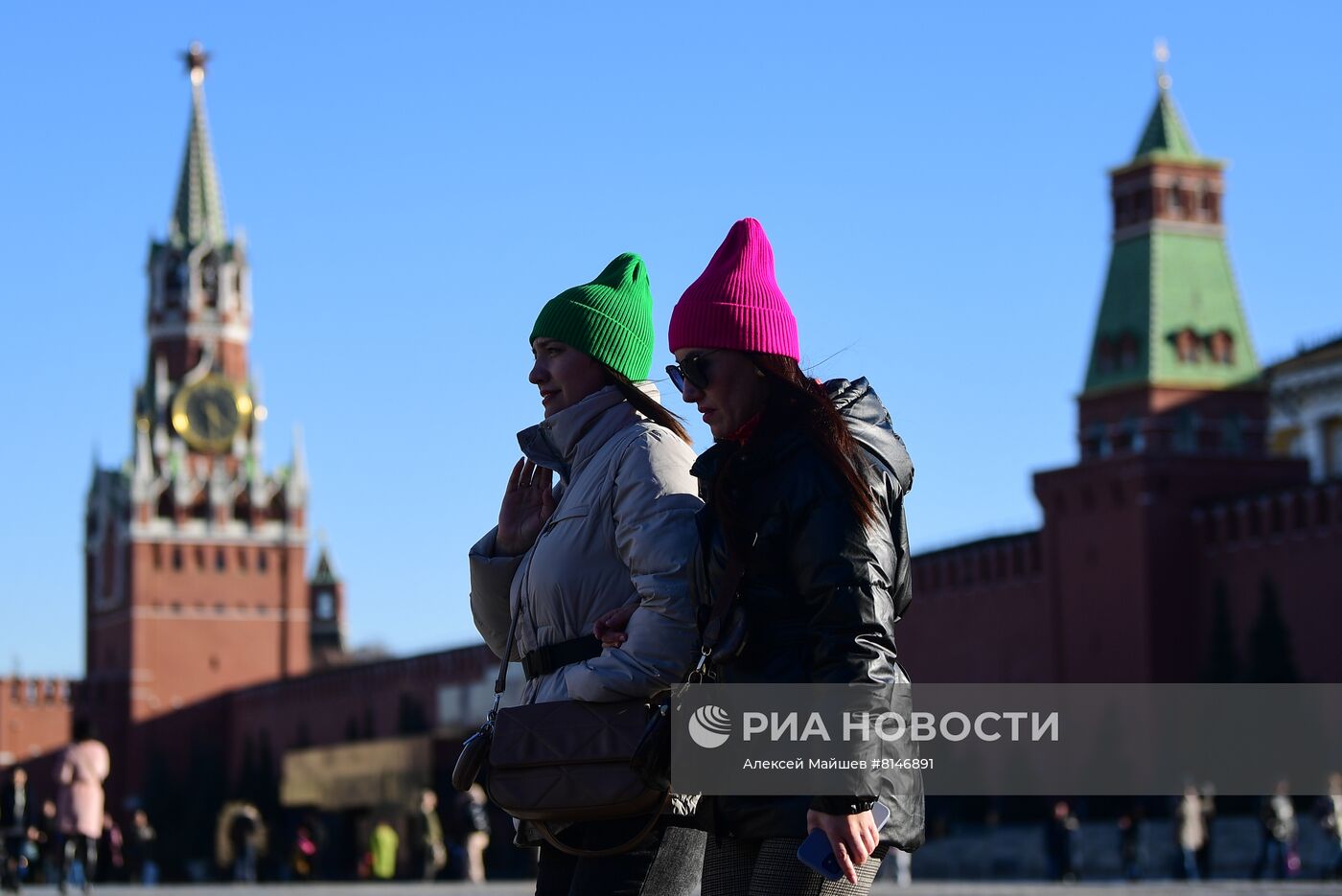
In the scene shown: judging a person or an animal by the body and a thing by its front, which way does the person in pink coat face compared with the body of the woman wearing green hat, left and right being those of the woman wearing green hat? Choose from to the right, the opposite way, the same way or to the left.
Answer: to the right

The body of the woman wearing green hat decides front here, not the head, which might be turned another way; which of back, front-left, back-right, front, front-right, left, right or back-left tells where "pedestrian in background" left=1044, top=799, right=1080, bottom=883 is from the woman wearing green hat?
right

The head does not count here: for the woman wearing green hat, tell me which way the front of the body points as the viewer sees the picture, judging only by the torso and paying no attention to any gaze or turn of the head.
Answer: to the viewer's left

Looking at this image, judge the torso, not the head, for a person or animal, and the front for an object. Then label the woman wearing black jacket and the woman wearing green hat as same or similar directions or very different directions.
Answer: same or similar directions

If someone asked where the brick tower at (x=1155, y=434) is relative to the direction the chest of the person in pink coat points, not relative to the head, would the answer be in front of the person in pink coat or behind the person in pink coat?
in front

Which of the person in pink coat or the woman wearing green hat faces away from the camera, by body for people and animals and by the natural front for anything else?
the person in pink coat

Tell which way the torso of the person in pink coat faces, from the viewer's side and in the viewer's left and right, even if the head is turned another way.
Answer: facing away from the viewer

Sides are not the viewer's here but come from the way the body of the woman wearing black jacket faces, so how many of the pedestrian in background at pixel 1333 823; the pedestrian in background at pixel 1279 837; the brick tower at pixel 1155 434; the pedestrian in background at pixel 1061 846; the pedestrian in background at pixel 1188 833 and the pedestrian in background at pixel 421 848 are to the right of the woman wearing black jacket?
6

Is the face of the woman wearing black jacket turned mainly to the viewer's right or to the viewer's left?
to the viewer's left

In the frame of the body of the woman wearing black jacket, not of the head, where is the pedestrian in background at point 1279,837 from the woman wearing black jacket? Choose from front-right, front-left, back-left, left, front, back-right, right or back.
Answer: right

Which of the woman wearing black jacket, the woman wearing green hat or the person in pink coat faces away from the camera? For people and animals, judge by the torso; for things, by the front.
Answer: the person in pink coat

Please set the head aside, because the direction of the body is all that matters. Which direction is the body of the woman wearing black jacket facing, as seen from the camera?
to the viewer's left

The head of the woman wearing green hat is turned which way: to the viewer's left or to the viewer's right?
to the viewer's left
